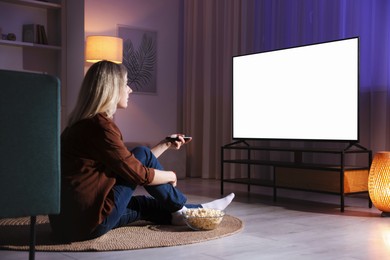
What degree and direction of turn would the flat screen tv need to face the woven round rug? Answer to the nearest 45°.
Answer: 0° — it already faces it

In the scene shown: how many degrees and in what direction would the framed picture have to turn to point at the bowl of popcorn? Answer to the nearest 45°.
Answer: approximately 45° to its right

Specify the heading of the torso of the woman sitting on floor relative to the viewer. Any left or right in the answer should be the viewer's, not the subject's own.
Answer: facing away from the viewer and to the right of the viewer

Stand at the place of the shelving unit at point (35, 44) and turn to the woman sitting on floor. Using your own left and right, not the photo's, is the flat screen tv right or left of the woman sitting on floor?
left

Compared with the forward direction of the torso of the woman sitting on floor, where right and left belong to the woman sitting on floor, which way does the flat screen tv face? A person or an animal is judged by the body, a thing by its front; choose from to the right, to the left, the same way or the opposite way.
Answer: the opposite way

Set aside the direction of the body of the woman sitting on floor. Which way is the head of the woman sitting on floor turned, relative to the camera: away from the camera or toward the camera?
away from the camera

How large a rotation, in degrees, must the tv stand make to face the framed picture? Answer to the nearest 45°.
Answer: approximately 90° to its right

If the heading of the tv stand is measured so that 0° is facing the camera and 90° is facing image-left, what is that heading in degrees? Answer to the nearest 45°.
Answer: approximately 45°

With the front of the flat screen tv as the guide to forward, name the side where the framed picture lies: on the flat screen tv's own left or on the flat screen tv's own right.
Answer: on the flat screen tv's own right

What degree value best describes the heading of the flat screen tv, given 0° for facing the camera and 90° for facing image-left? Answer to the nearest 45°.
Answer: approximately 45°

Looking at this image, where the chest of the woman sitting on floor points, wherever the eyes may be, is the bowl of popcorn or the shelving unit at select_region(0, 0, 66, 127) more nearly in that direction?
the bowl of popcorn
